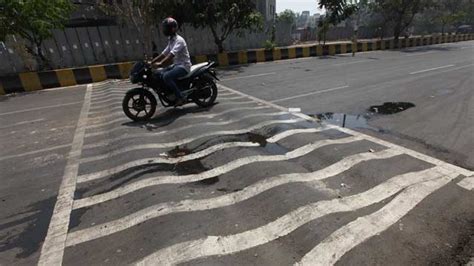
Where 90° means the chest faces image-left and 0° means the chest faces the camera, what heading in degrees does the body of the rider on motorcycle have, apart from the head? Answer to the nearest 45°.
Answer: approximately 90°

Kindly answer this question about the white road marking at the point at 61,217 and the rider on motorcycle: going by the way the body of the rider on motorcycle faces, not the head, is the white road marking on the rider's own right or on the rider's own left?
on the rider's own left

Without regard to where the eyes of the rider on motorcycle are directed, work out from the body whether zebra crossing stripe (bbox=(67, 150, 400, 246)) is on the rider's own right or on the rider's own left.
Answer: on the rider's own left

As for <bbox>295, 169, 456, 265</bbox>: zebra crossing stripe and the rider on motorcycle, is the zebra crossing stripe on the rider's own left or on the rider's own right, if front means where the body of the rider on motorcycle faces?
on the rider's own left

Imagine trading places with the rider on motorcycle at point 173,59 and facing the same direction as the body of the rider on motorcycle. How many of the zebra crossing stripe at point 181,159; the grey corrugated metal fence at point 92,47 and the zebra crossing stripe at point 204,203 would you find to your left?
2

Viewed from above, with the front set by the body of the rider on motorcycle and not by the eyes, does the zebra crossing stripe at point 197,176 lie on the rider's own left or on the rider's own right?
on the rider's own left

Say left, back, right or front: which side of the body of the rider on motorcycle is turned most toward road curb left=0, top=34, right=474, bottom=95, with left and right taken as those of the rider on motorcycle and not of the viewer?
right

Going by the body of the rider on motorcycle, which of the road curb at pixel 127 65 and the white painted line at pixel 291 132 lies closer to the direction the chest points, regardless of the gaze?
the road curb
